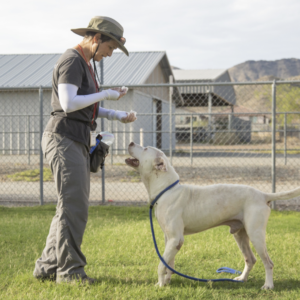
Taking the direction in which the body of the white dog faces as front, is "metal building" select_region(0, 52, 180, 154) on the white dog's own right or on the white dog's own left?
on the white dog's own right

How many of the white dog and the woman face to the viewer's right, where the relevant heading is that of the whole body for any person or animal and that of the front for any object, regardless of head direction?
1

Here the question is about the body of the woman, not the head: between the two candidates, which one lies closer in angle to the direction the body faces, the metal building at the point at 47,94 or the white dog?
the white dog

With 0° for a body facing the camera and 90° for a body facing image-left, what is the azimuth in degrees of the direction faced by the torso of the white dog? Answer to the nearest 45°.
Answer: approximately 90°

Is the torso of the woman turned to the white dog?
yes

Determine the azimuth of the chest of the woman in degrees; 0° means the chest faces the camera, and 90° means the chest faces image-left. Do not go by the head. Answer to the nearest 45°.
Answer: approximately 270°

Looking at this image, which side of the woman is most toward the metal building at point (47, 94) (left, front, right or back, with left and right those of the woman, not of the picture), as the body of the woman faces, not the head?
left

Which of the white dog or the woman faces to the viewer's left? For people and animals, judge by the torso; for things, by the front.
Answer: the white dog

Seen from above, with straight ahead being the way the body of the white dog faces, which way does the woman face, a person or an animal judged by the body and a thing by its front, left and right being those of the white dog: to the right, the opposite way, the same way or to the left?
the opposite way
